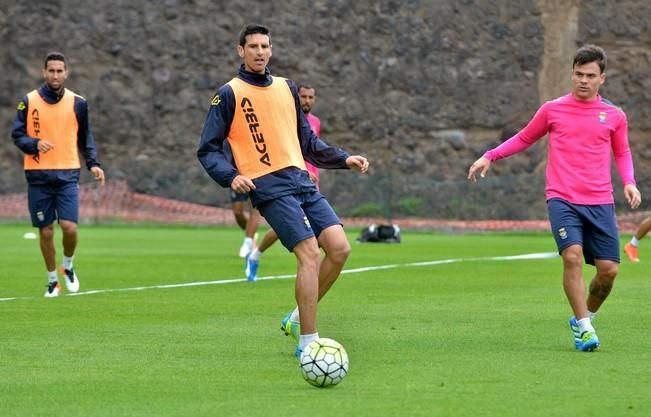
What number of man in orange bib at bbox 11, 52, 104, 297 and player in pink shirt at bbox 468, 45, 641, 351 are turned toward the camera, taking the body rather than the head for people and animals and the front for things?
2

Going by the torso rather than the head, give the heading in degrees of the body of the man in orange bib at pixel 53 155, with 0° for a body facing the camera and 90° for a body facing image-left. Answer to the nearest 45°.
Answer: approximately 0°

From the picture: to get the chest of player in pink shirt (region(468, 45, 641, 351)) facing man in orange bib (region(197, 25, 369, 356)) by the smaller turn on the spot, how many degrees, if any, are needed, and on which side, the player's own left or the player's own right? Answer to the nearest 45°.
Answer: approximately 45° to the player's own right

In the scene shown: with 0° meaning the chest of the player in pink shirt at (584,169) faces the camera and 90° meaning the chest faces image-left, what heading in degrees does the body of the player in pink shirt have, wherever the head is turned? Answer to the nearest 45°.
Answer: approximately 0°

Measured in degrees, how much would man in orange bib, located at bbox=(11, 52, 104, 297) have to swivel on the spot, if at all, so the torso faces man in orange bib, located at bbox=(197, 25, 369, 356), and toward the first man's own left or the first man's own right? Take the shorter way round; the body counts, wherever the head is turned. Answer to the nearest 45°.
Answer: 0° — they already face them
